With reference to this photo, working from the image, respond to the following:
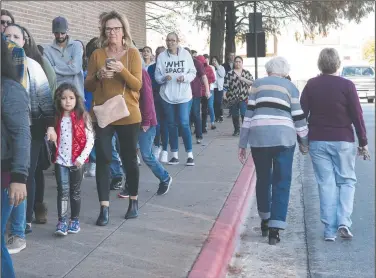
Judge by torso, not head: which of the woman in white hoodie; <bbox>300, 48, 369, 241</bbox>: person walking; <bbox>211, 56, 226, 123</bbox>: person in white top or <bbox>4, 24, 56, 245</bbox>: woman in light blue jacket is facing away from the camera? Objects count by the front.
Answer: <bbox>300, 48, 369, 241</bbox>: person walking

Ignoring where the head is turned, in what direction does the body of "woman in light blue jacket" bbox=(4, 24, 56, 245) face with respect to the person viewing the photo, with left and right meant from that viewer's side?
facing the viewer and to the left of the viewer

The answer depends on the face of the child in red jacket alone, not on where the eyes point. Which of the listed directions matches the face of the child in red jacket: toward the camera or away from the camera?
toward the camera

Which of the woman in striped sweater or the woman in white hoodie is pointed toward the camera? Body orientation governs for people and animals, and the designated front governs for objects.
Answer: the woman in white hoodie

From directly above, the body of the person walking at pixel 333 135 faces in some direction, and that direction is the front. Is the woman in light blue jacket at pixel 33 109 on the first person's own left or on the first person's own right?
on the first person's own left

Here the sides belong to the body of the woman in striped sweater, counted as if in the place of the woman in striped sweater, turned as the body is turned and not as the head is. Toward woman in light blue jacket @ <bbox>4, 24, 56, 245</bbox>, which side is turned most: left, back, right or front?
left

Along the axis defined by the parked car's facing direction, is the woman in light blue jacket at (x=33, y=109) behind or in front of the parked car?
in front

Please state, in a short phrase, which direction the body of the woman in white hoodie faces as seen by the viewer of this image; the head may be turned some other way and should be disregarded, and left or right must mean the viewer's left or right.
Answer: facing the viewer

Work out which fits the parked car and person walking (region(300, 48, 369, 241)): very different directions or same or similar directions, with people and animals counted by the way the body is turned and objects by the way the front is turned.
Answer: very different directions

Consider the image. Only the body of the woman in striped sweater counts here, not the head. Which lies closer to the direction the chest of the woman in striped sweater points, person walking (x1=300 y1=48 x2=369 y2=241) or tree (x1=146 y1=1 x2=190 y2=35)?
the tree

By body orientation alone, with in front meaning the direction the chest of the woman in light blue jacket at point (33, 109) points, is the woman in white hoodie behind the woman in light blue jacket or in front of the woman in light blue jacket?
behind

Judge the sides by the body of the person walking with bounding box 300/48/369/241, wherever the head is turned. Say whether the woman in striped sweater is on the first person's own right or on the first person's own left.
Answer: on the first person's own left

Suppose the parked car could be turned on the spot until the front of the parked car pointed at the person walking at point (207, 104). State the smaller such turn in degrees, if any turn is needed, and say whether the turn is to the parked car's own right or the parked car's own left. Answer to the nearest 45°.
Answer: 0° — it already faces them

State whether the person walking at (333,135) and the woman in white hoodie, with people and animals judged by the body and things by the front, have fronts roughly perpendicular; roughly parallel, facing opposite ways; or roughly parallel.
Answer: roughly parallel, facing opposite ways

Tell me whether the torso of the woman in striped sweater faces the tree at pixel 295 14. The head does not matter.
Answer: yes

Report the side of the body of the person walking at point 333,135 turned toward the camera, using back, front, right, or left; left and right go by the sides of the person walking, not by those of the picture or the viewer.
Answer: back

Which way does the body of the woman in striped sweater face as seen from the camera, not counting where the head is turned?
away from the camera
